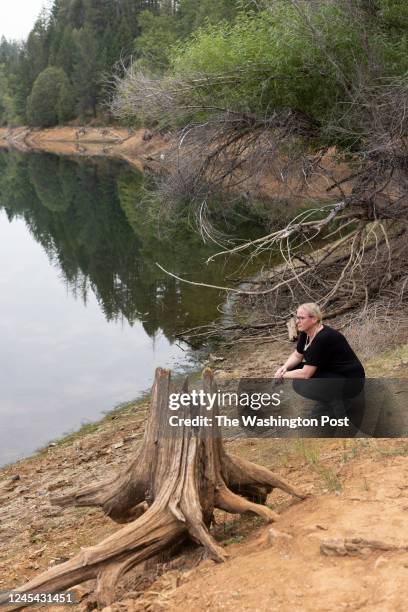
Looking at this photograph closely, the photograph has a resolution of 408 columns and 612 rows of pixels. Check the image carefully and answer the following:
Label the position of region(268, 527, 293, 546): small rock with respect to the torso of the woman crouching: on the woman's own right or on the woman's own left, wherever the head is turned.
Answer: on the woman's own left

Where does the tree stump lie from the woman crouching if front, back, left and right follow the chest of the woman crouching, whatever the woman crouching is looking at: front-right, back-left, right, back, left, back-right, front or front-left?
front-left

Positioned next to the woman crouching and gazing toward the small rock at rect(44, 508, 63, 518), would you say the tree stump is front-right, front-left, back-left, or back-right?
front-left

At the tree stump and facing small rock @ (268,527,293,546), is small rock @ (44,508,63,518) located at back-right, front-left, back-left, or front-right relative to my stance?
back-left

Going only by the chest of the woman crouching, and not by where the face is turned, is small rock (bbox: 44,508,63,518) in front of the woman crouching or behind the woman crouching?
in front

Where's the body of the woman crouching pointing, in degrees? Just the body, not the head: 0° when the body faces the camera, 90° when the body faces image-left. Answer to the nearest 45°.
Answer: approximately 90°

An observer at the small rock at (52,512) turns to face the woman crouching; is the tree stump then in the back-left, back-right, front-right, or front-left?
front-right

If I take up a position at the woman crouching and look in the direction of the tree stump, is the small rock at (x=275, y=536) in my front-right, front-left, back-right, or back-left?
front-left
